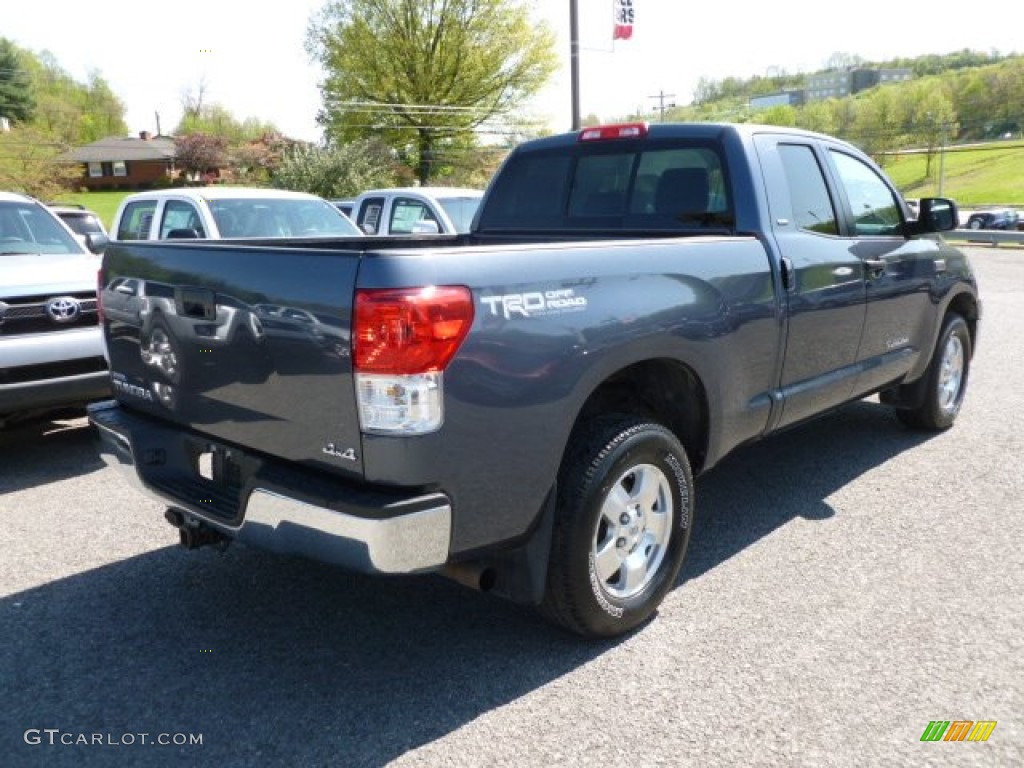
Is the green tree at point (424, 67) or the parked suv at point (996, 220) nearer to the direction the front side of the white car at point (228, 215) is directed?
the parked suv

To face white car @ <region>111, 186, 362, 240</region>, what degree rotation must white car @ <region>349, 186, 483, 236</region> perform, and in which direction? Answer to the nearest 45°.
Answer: approximately 90° to its right

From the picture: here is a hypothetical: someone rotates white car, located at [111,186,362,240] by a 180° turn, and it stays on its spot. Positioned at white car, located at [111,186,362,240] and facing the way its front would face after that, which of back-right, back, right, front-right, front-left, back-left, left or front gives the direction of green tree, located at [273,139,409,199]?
front-right

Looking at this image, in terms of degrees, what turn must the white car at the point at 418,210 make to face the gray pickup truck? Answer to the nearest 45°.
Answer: approximately 45° to its right

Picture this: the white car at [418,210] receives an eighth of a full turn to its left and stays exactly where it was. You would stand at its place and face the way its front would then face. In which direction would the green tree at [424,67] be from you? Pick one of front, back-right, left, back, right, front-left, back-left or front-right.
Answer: left

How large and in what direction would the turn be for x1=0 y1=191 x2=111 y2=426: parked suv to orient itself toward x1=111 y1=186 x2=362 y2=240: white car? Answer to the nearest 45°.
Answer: approximately 90° to its left

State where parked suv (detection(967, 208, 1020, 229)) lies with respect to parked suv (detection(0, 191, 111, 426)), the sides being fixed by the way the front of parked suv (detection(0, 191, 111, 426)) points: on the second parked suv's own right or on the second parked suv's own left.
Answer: on the second parked suv's own left

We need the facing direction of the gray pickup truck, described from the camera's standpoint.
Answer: facing away from the viewer and to the right of the viewer

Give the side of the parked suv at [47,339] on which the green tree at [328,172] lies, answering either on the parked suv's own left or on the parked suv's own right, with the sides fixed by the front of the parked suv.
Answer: on the parked suv's own left

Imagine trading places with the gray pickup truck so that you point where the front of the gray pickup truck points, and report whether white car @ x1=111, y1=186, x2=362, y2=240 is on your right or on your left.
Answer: on your left
